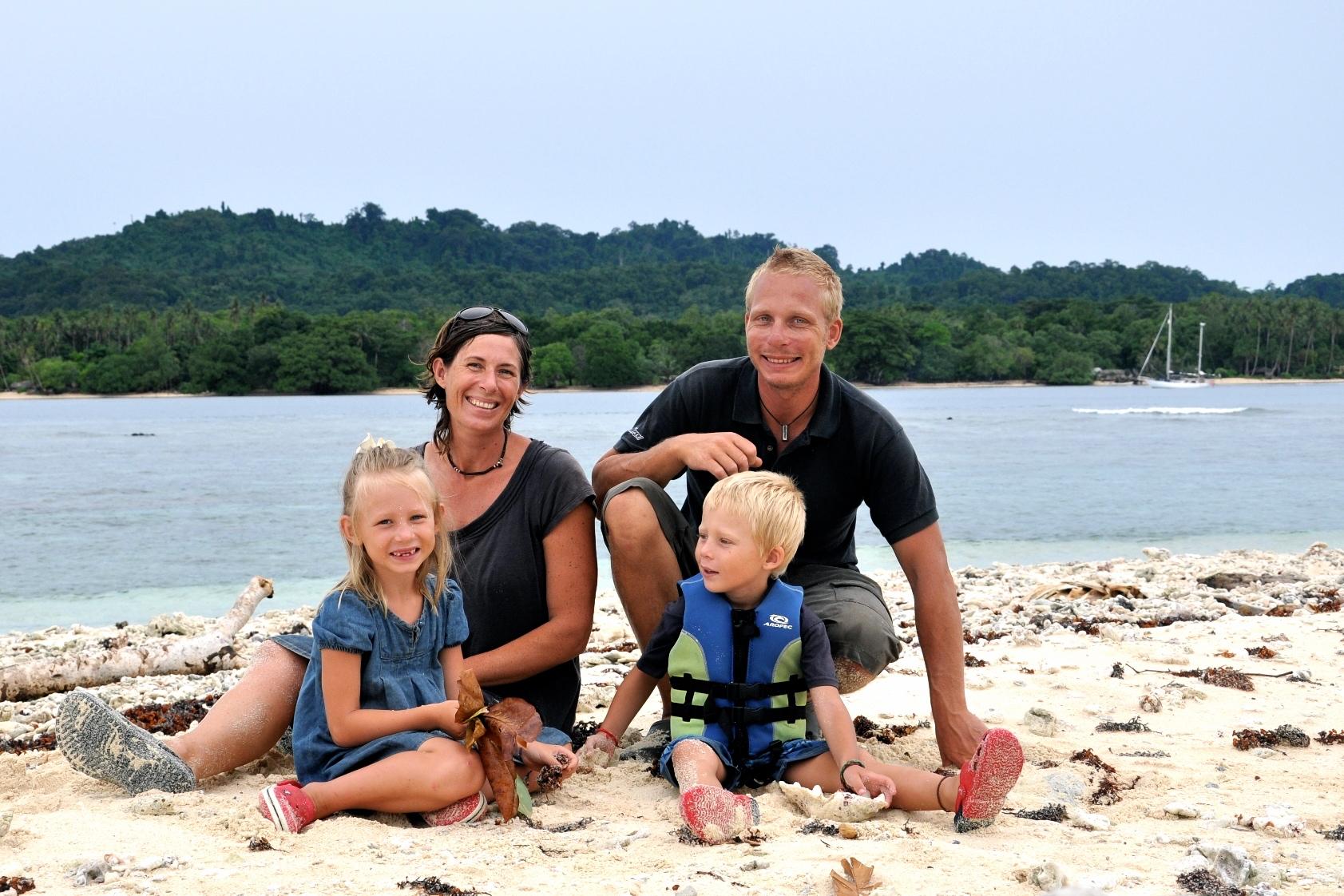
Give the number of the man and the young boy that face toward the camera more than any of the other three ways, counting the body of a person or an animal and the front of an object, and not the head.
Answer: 2

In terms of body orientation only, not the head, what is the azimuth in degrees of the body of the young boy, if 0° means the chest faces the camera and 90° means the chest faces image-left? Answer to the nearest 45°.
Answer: approximately 0°

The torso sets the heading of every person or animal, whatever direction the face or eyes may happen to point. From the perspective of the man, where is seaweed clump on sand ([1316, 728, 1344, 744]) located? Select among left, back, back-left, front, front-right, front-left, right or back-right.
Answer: left

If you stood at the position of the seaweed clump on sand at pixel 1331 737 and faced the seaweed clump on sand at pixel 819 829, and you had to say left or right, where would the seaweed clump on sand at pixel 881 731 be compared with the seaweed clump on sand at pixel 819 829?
right

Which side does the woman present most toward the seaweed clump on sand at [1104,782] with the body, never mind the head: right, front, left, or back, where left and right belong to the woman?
left

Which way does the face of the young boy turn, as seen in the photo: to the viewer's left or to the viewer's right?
to the viewer's left

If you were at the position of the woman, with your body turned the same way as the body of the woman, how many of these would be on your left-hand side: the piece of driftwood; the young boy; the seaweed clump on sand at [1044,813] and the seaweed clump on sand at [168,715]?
2

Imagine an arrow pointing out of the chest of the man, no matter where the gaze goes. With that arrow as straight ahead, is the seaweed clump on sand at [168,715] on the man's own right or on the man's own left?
on the man's own right

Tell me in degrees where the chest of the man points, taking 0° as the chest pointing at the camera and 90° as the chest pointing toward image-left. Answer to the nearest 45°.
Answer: approximately 0°

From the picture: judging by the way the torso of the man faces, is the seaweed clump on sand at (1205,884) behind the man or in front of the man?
in front
